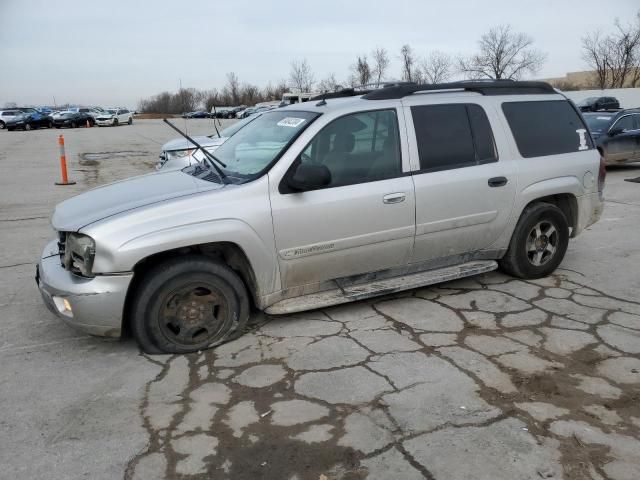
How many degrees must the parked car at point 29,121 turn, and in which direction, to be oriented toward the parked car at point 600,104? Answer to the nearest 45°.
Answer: approximately 90° to its left

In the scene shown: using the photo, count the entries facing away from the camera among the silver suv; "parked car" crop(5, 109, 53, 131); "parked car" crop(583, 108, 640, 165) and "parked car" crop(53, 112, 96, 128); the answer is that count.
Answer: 0

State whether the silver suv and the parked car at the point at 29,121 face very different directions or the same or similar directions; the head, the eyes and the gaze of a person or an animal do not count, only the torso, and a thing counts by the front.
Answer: same or similar directions

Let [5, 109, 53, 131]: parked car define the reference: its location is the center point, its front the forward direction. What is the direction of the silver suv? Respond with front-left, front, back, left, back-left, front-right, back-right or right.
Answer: front-left

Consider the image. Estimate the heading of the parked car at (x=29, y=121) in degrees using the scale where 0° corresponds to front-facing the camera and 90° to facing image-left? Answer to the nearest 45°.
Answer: approximately 45°

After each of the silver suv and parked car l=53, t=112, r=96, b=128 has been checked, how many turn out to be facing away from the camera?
0

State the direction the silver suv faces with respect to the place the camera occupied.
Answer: facing the viewer and to the left of the viewer

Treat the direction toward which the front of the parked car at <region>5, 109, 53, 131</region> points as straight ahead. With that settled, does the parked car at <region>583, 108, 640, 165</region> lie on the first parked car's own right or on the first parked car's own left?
on the first parked car's own left

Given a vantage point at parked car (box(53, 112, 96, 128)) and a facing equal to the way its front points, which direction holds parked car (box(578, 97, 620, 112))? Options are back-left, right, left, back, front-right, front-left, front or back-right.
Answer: left

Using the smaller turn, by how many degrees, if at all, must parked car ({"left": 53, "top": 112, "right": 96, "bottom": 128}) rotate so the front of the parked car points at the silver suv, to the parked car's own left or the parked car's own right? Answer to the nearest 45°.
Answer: approximately 45° to the parked car's own left

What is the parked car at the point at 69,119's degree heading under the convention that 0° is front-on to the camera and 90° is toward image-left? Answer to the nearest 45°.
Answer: approximately 45°

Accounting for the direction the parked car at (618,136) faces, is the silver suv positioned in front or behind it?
in front

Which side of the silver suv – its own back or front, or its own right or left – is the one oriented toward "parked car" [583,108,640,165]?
back
